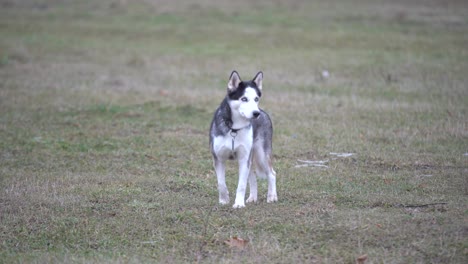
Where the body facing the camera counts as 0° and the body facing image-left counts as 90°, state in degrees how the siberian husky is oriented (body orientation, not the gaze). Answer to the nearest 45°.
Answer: approximately 45°

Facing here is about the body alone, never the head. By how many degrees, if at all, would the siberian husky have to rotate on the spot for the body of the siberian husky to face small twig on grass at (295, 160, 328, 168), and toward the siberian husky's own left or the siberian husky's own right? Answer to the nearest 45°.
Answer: approximately 180°
